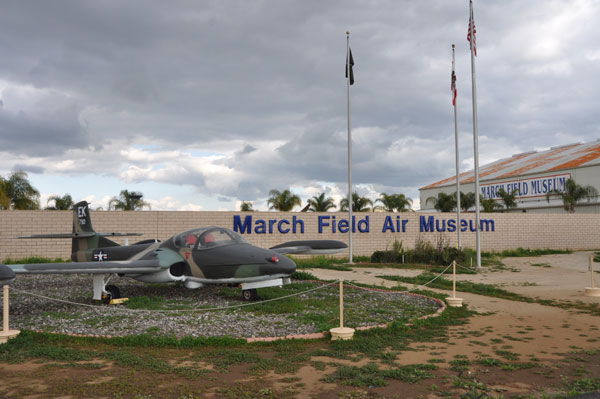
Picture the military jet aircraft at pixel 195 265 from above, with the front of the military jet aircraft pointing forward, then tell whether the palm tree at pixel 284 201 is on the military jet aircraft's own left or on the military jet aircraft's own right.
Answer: on the military jet aircraft's own left

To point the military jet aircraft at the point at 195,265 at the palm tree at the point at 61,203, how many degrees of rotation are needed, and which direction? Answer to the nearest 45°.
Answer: approximately 135° to its left

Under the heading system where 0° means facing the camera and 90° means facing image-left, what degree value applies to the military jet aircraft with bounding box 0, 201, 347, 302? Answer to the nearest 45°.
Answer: approximately 315°

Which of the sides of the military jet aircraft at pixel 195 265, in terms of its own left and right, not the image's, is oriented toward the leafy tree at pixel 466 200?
left

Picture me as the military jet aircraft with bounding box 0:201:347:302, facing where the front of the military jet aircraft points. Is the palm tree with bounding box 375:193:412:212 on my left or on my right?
on my left

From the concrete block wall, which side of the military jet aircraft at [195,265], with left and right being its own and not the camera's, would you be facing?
left
